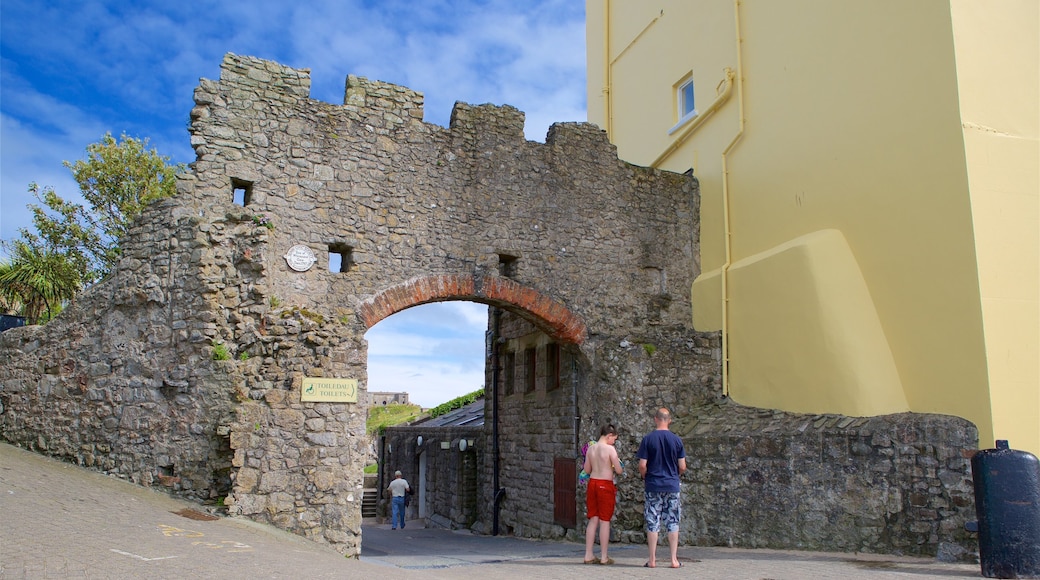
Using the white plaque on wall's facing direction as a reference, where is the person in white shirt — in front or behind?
behind

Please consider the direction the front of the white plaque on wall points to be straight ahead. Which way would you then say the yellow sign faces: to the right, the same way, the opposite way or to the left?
the same way

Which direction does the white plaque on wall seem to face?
toward the camera

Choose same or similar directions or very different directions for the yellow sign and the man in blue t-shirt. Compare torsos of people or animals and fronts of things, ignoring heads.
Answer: very different directions

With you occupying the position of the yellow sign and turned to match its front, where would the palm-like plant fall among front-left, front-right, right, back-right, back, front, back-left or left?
back-right

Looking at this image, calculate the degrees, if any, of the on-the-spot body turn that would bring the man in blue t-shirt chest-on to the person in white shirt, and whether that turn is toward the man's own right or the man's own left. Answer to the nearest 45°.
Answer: approximately 45° to the man's own left

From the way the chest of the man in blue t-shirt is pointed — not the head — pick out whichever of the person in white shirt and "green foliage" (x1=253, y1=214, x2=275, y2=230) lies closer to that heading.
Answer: the person in white shirt

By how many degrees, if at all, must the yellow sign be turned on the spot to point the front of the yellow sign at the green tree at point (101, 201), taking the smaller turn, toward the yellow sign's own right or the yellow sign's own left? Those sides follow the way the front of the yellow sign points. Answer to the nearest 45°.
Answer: approximately 135° to the yellow sign's own right

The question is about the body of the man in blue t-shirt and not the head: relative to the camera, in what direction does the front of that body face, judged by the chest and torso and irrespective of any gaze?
away from the camera

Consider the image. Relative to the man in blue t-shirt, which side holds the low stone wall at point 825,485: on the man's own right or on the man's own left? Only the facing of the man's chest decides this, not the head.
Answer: on the man's own right

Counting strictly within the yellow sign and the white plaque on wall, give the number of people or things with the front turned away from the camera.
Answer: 0

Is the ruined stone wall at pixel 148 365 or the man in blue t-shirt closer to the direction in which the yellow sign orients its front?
the man in blue t-shirt

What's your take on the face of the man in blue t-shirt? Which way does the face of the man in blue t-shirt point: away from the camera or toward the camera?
away from the camera

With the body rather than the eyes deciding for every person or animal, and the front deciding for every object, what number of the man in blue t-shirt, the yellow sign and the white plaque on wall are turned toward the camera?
2

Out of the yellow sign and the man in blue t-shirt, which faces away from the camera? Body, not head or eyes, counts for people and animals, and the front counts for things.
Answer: the man in blue t-shirt
